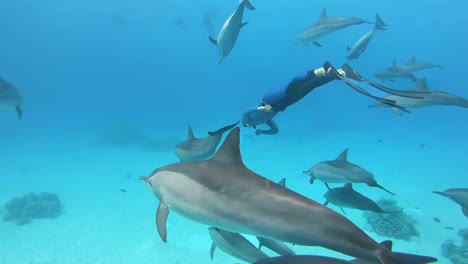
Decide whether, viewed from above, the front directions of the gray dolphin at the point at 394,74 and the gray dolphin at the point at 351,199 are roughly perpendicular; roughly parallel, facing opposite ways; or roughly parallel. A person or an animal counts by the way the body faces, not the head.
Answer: roughly parallel

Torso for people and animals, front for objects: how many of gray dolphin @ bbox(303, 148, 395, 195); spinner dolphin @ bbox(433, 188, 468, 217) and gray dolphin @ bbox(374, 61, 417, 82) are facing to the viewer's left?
3

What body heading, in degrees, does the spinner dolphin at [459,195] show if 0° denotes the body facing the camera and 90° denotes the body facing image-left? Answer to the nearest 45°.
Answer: approximately 90°

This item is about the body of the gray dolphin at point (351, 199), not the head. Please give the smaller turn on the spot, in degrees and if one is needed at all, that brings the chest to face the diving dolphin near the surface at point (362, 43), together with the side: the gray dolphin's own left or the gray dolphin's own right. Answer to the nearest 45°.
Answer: approximately 90° to the gray dolphin's own right

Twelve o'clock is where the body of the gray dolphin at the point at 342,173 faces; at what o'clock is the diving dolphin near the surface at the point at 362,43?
The diving dolphin near the surface is roughly at 3 o'clock from the gray dolphin.

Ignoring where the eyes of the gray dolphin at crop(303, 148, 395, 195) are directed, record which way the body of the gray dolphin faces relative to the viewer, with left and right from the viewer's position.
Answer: facing to the left of the viewer

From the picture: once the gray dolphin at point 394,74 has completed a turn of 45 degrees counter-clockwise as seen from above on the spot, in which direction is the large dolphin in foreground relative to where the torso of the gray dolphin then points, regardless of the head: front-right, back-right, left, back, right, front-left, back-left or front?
front-left

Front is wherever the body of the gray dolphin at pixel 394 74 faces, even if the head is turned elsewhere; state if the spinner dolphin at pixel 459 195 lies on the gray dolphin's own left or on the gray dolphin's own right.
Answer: on the gray dolphin's own left

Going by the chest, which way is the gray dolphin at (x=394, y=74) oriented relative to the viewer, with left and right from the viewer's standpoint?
facing to the left of the viewer

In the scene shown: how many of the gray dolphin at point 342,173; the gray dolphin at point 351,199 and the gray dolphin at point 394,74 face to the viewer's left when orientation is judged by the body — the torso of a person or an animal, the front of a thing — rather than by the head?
3

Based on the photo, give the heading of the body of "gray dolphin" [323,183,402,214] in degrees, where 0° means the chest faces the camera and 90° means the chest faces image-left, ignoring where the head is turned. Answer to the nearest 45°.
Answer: approximately 90°

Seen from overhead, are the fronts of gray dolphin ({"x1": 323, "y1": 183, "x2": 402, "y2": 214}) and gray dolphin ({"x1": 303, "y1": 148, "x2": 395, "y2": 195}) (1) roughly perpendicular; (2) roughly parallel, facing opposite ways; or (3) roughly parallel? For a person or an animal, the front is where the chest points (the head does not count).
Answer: roughly parallel

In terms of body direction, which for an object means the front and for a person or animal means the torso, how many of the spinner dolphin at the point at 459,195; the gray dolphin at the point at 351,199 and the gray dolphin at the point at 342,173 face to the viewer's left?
3

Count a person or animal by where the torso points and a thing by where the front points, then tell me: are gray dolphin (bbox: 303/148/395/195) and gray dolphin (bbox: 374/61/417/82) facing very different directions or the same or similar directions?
same or similar directions
